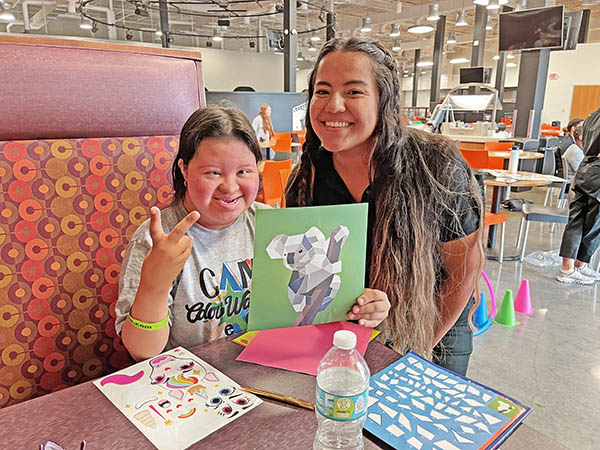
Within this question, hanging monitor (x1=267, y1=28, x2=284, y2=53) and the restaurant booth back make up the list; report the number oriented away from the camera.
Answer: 0

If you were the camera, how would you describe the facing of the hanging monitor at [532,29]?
facing the viewer and to the left of the viewer

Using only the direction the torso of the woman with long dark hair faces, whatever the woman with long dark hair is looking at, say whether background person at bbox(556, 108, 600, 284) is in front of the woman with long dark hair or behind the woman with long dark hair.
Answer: behind

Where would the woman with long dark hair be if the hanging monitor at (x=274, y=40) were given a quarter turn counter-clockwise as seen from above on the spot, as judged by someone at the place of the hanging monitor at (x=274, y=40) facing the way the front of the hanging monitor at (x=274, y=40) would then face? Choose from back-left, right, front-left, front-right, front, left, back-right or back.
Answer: back-right

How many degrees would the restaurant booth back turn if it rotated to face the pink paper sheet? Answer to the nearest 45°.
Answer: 0° — it already faces it

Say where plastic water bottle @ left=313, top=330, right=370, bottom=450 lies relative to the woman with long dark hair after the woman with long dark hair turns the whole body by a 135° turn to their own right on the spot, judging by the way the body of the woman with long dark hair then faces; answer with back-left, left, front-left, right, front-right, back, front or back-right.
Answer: back

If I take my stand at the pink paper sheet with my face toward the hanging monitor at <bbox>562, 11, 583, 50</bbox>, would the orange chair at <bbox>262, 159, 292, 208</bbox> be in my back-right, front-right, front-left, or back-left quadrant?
front-left

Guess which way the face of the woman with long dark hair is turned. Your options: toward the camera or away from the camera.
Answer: toward the camera

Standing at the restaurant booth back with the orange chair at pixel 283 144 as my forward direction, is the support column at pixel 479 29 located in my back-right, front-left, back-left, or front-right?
front-right

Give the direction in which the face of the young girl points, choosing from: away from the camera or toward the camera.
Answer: toward the camera

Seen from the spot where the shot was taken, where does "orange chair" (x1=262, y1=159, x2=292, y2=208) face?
facing away from the viewer and to the right of the viewer

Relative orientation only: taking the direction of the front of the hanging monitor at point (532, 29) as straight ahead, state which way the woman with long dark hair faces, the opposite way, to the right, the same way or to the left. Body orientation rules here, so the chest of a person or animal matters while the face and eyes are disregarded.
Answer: the same way

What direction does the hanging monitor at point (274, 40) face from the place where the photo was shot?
facing the viewer and to the right of the viewer
